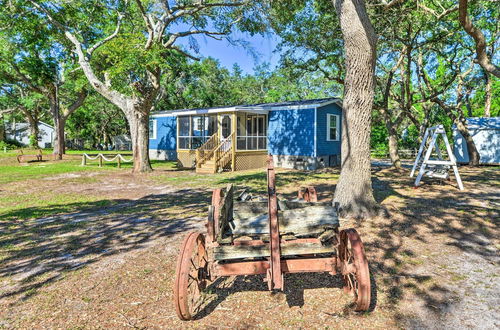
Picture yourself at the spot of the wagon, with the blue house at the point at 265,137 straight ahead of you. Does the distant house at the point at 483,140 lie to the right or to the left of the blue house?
right

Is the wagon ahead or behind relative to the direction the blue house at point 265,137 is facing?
ahead

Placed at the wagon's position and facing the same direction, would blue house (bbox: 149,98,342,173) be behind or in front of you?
behind

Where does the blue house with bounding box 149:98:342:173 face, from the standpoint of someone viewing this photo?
facing the viewer and to the left of the viewer

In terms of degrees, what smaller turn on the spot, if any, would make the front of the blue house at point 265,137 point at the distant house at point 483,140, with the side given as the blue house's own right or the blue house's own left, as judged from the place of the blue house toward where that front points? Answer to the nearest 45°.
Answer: approximately 135° to the blue house's own left

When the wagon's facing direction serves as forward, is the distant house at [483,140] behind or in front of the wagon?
behind

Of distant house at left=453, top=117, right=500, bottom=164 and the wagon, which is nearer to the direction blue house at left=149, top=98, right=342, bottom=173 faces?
the wagon

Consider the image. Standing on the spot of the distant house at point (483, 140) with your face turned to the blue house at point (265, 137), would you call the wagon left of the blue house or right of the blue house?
left

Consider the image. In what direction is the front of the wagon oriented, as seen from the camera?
facing the viewer
